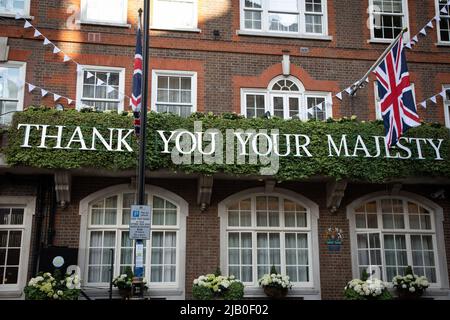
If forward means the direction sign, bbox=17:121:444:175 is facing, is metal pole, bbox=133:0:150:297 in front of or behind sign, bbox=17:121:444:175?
in front

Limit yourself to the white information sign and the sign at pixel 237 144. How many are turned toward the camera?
2

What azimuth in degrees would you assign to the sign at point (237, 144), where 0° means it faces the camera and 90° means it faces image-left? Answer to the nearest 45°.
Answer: approximately 0°

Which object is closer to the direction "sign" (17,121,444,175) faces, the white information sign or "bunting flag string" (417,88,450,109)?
the white information sign

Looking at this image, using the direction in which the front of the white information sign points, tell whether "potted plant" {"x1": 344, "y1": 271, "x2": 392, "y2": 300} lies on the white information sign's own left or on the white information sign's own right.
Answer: on the white information sign's own left

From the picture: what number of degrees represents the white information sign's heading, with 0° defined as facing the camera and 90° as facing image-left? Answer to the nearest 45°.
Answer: approximately 0°

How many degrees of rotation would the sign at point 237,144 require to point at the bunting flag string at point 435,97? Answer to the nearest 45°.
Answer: approximately 90° to its left

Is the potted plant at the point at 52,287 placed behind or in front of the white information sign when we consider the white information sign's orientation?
behind

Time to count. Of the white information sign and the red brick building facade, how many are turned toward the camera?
2
